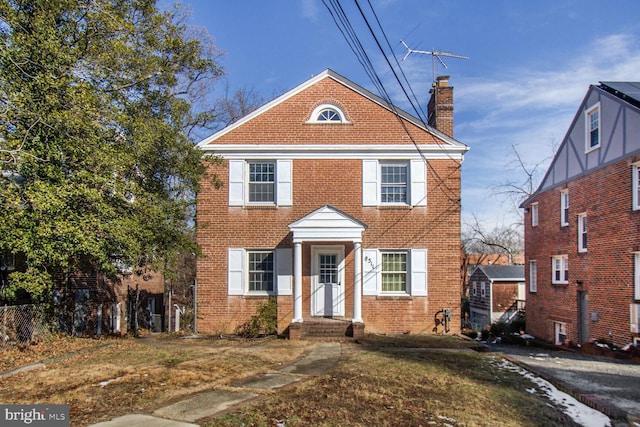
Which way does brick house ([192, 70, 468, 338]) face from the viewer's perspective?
toward the camera

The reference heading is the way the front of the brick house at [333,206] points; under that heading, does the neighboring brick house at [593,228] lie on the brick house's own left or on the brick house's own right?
on the brick house's own left
